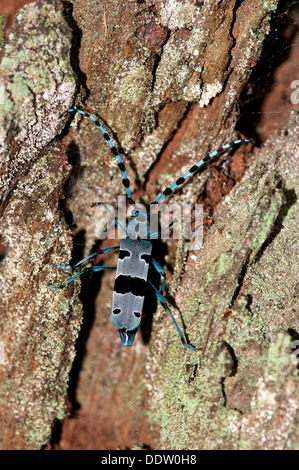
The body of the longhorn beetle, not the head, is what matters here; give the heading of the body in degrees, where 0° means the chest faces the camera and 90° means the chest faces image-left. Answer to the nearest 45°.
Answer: approximately 180°
